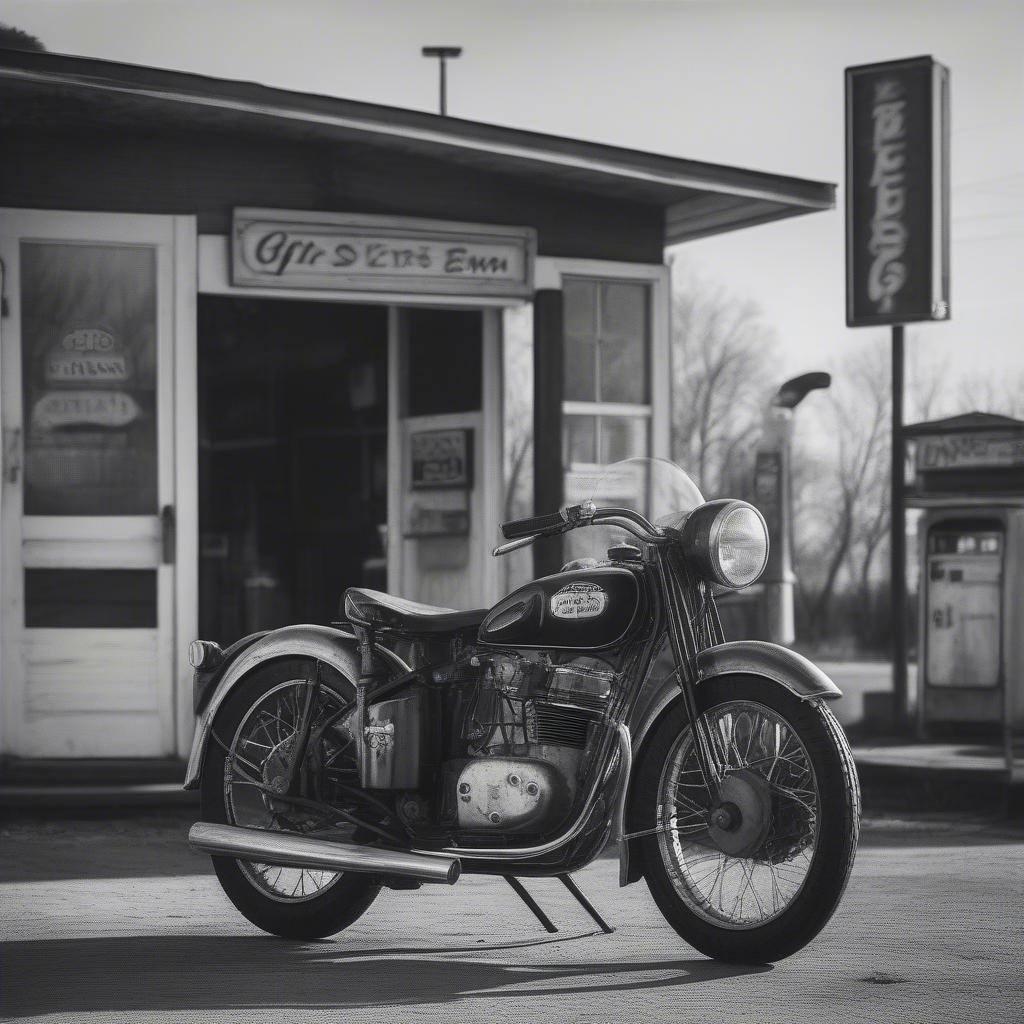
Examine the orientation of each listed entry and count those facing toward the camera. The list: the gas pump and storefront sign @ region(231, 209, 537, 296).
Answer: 2

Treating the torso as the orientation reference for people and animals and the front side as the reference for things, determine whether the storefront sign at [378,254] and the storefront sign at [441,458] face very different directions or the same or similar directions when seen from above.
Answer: same or similar directions

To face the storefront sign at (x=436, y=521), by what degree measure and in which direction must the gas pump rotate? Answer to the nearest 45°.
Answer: approximately 45° to its right

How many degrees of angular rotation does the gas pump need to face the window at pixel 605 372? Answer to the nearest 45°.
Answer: approximately 45° to its right

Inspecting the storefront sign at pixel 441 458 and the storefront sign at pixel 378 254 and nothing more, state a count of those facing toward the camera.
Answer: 2

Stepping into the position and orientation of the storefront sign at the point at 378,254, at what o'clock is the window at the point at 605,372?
The window is roughly at 8 o'clock from the storefront sign.

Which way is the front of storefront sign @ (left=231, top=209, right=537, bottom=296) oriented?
toward the camera

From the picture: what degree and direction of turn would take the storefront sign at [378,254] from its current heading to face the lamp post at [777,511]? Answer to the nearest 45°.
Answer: approximately 135° to its left

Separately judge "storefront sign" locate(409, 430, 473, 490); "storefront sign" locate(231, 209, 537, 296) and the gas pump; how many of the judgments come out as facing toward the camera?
3

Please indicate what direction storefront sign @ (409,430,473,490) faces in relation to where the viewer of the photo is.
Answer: facing the viewer

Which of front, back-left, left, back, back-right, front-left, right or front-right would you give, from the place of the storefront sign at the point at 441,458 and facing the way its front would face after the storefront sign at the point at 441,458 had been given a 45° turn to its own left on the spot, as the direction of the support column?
front

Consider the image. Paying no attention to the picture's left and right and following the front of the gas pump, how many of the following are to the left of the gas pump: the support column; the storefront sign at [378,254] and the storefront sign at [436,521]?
0

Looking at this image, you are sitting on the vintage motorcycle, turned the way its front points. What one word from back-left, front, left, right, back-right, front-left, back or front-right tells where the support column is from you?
back-left

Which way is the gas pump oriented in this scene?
toward the camera
